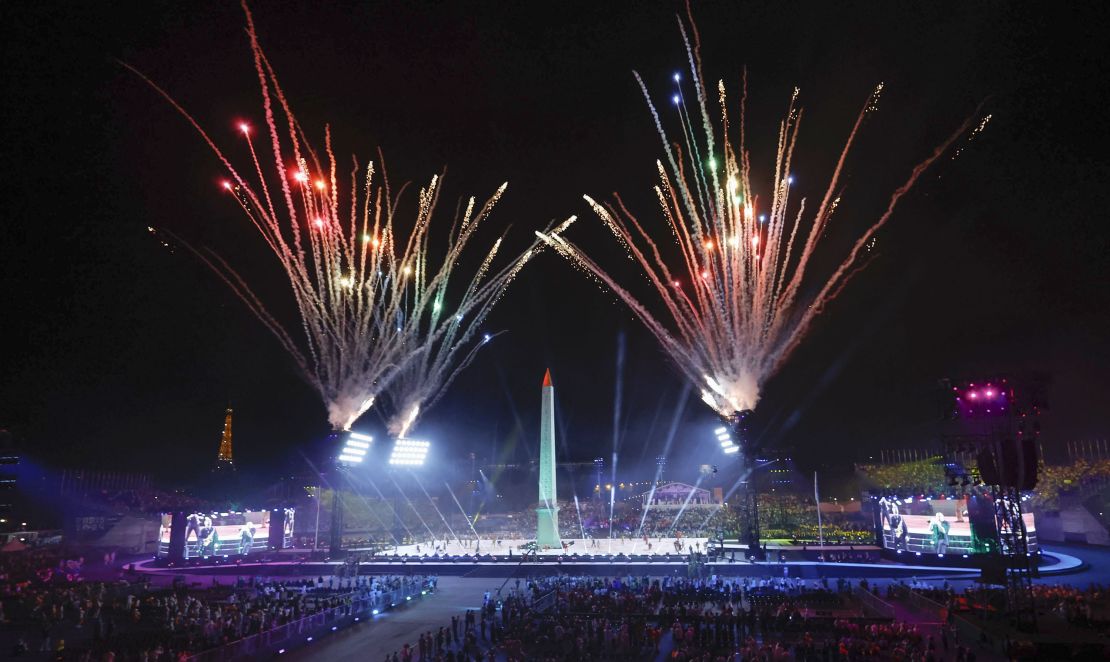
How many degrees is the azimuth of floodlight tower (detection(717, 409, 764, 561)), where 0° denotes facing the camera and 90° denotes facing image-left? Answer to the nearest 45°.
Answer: approximately 45°

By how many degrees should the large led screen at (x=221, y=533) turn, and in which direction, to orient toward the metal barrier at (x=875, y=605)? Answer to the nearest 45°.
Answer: approximately 45° to its left

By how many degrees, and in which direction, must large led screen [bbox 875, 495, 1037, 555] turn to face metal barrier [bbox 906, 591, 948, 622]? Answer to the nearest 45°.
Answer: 0° — it already faces it

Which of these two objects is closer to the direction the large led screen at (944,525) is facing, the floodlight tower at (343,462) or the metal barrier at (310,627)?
the metal barrier

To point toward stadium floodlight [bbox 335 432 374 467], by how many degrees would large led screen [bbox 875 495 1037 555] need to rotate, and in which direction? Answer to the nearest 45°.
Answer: approximately 90° to its right

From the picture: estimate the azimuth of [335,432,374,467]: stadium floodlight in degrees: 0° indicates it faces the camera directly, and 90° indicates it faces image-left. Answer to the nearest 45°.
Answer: approximately 315°

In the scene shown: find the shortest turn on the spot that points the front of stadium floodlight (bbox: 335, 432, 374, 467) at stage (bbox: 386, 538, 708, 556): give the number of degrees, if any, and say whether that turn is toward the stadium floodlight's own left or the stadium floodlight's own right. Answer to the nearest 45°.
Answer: approximately 45° to the stadium floodlight's own left

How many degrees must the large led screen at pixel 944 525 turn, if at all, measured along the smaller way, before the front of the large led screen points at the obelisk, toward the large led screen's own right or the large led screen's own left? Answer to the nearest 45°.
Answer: approximately 90° to the large led screen's own right

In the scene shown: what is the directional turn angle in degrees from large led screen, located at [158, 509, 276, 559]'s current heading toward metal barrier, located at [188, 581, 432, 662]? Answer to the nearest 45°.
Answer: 0° — it already faces it
